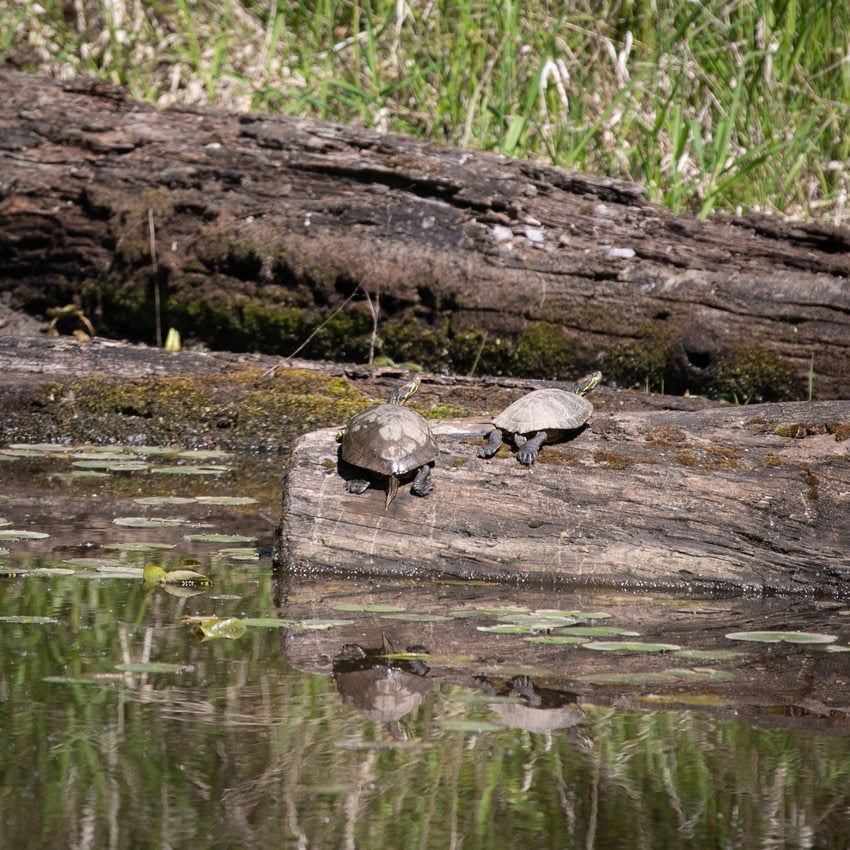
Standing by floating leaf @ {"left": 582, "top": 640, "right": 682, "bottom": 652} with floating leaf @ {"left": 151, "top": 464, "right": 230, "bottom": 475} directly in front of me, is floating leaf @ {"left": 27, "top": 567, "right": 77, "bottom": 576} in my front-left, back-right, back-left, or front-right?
front-left

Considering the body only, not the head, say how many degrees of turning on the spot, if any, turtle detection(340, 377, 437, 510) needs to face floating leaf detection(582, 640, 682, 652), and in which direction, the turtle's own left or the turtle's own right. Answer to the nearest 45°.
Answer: approximately 135° to the turtle's own right

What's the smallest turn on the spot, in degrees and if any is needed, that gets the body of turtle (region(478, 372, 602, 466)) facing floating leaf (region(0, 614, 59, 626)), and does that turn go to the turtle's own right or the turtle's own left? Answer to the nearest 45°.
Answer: approximately 180°

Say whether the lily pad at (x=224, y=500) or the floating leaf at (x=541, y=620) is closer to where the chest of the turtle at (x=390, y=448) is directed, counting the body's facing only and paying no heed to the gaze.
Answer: the lily pad

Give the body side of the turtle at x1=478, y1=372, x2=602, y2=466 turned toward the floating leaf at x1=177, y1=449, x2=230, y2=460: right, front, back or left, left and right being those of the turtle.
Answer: left

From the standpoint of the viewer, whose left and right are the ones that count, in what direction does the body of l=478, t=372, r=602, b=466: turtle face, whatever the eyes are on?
facing away from the viewer and to the right of the viewer

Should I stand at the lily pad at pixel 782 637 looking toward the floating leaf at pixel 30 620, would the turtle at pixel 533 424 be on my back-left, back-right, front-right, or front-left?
front-right

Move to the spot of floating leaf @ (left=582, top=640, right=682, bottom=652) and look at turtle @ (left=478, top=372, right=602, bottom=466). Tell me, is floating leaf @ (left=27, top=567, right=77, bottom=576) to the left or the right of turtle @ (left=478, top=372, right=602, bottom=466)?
left

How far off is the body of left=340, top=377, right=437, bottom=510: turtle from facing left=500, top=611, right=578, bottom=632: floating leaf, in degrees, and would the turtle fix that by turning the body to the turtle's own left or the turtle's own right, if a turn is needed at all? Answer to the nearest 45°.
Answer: approximately 135° to the turtle's own right

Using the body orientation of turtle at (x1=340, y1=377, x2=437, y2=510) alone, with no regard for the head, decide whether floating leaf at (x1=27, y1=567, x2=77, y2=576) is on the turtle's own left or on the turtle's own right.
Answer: on the turtle's own left

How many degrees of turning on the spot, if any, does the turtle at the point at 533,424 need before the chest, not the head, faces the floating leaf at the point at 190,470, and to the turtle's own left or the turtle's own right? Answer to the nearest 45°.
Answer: approximately 90° to the turtle's own left

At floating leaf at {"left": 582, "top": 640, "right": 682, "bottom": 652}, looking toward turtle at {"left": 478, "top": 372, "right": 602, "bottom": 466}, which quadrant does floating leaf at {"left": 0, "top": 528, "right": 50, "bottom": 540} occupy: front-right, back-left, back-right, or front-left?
front-left

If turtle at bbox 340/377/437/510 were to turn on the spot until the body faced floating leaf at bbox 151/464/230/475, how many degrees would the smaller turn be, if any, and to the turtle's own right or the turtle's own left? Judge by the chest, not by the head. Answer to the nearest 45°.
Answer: approximately 45° to the turtle's own left

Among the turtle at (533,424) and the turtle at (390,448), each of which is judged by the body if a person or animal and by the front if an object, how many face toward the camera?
0

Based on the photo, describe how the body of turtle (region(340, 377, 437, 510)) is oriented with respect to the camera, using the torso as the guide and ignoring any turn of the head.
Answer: away from the camera

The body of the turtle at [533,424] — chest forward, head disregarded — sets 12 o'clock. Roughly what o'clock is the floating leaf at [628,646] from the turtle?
The floating leaf is roughly at 4 o'clock from the turtle.
